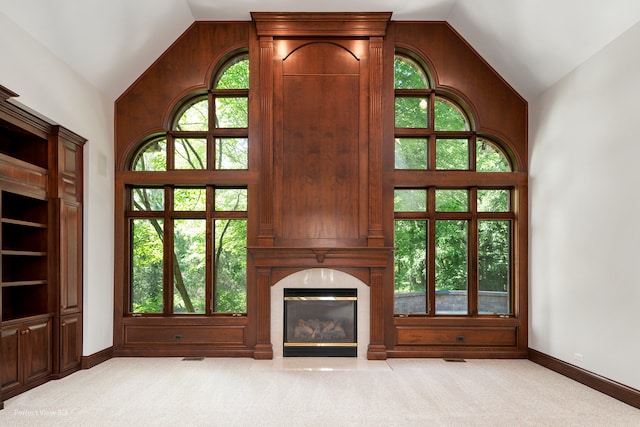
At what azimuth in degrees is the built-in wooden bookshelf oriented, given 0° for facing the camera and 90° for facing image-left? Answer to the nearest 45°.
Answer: approximately 315°

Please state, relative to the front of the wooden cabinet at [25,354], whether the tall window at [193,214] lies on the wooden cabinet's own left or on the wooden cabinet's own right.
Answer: on the wooden cabinet's own left

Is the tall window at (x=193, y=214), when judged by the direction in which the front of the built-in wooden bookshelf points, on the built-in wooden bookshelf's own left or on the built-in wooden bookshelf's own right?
on the built-in wooden bookshelf's own left
